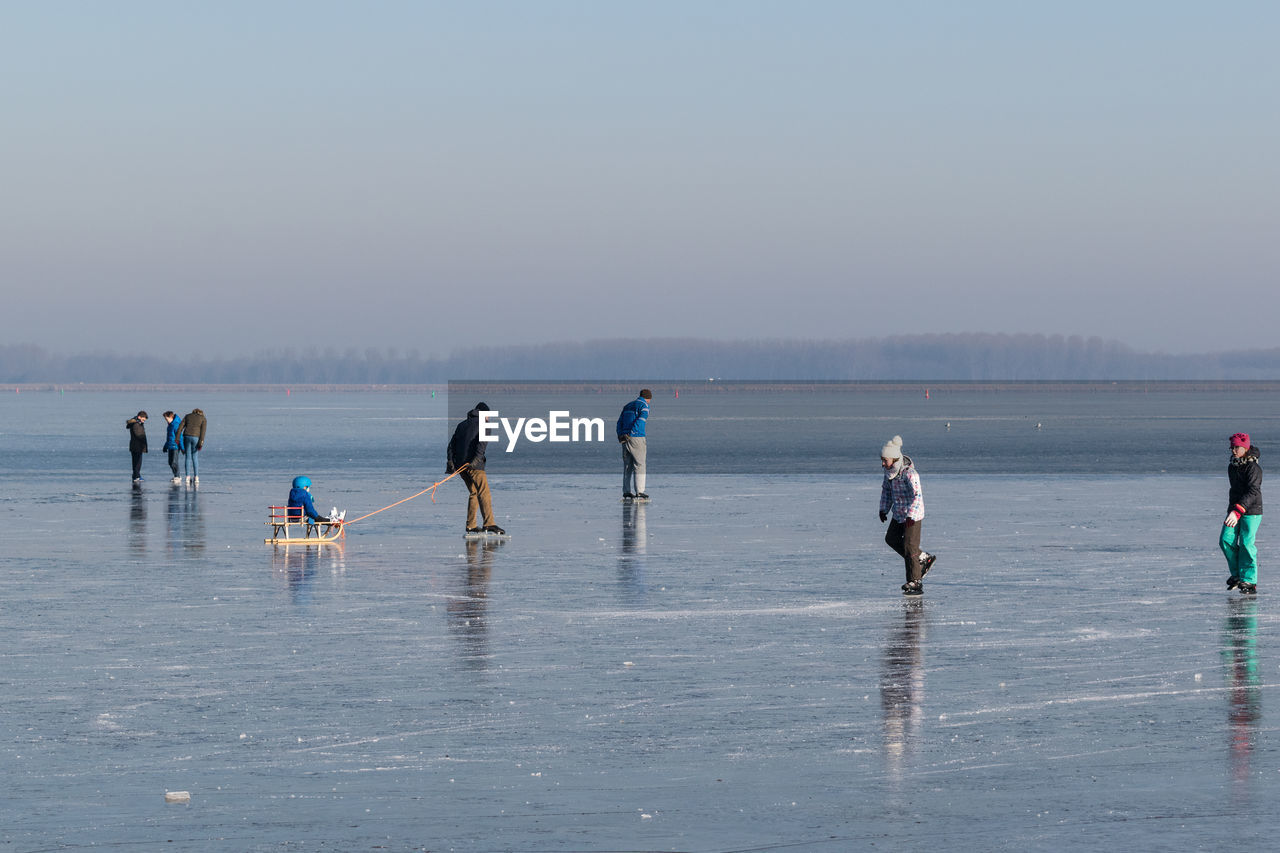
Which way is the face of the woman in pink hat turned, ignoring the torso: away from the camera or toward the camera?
toward the camera

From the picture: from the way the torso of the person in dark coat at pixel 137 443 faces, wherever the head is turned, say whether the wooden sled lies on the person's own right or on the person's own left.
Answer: on the person's own right

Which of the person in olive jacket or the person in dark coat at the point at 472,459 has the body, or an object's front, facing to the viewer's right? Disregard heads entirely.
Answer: the person in dark coat

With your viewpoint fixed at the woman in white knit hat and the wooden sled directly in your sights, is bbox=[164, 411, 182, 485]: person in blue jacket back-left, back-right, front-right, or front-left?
front-right

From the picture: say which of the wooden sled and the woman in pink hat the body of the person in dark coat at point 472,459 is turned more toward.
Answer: the woman in pink hat

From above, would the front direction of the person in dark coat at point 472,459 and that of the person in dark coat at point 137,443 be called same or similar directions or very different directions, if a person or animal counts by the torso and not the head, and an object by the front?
same or similar directions

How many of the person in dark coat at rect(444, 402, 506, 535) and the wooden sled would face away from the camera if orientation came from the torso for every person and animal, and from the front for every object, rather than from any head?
0

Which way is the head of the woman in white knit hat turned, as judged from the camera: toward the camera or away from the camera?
toward the camera

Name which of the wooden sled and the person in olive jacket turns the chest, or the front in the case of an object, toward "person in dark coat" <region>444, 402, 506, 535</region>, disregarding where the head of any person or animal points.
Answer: the wooden sled

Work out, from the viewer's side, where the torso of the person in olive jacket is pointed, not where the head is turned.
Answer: away from the camera

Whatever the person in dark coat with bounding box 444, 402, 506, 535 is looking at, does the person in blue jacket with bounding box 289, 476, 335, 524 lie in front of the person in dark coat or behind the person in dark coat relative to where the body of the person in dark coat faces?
behind

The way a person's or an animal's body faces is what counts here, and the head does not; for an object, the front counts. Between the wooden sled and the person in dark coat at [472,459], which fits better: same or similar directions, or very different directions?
same or similar directions

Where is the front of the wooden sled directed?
to the viewer's right

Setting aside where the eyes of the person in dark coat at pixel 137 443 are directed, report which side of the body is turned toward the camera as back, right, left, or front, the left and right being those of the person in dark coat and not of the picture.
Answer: right
